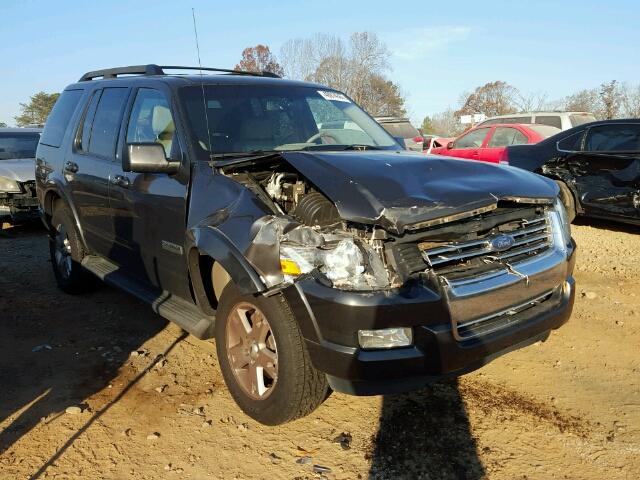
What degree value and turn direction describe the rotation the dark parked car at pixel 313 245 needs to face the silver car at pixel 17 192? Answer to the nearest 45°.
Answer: approximately 180°

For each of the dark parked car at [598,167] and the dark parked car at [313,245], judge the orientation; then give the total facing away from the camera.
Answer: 0

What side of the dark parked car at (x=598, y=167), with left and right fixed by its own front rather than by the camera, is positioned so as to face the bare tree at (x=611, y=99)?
left

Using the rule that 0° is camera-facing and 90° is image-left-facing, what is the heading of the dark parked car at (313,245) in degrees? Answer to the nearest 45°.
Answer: approximately 315°

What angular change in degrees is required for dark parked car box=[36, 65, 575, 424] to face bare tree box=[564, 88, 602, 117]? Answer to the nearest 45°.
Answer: approximately 90° to its left

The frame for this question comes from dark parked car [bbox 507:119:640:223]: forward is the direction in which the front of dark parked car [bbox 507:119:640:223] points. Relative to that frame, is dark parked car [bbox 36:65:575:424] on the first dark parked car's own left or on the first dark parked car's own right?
on the first dark parked car's own right

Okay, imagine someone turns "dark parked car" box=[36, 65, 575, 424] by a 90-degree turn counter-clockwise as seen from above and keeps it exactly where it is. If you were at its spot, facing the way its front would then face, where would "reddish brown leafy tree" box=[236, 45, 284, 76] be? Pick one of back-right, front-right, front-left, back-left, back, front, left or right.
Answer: front-left

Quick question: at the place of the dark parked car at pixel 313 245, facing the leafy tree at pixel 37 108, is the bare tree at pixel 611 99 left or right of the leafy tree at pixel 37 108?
right

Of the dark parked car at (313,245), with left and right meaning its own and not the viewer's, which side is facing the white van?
left

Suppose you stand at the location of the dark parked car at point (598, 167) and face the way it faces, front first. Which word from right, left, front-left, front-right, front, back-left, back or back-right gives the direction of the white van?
left
